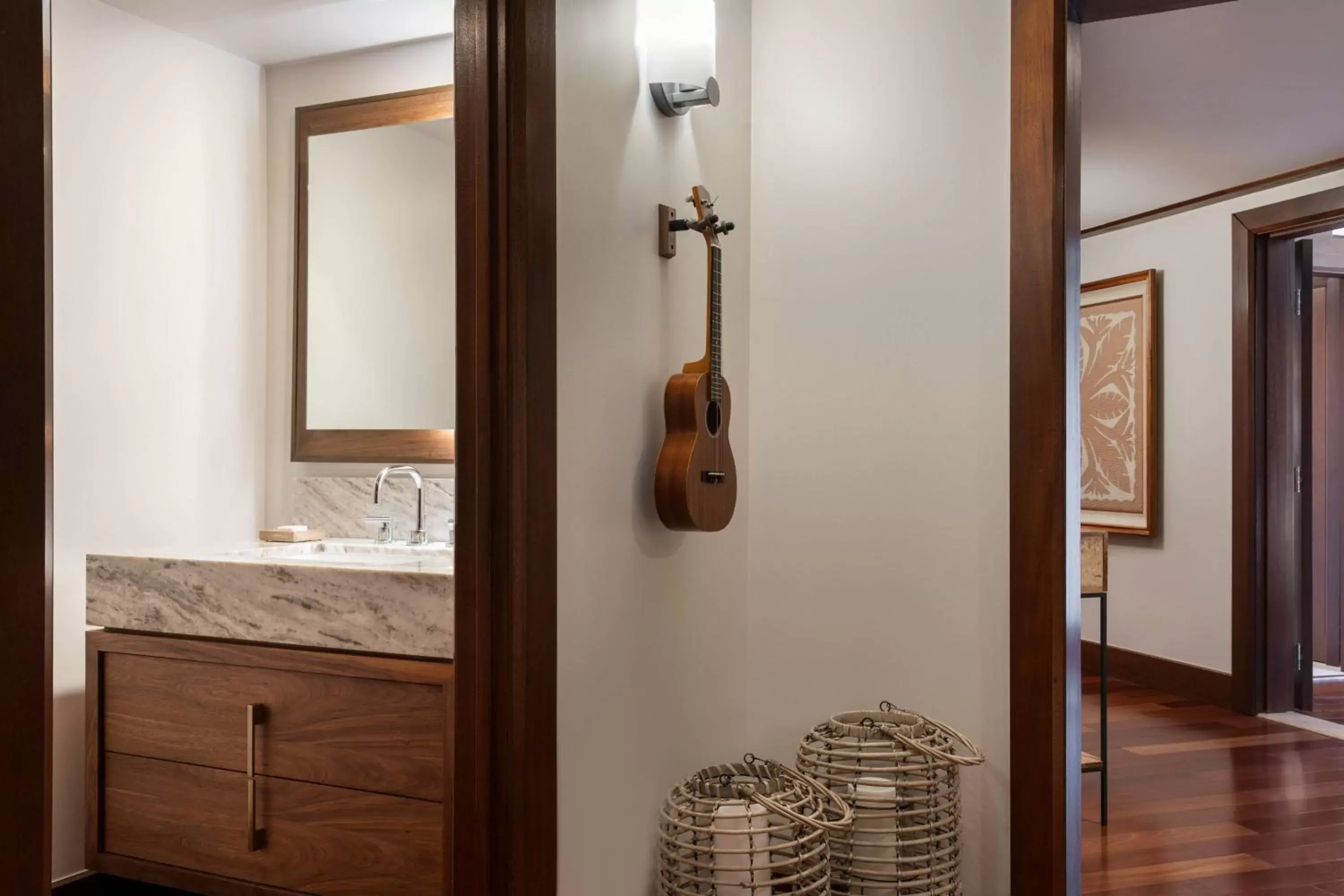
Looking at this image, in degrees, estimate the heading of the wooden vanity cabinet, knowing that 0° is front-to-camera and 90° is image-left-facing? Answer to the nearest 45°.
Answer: approximately 45°

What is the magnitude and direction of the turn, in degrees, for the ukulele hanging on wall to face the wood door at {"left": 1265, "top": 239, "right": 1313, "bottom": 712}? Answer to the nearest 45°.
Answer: approximately 90° to its left

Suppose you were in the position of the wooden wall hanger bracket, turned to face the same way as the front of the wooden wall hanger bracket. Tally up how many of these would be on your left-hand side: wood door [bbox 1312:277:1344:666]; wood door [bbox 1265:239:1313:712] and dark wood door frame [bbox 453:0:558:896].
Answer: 2

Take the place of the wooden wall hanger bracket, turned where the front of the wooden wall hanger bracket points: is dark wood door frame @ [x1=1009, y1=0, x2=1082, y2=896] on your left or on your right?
on your left

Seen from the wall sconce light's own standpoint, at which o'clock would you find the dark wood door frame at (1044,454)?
The dark wood door frame is roughly at 10 o'clock from the wall sconce light.

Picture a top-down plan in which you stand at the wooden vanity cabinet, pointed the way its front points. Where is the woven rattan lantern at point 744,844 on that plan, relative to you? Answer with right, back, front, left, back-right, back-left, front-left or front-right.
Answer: left

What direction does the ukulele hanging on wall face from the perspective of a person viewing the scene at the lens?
facing the viewer and to the right of the viewer
